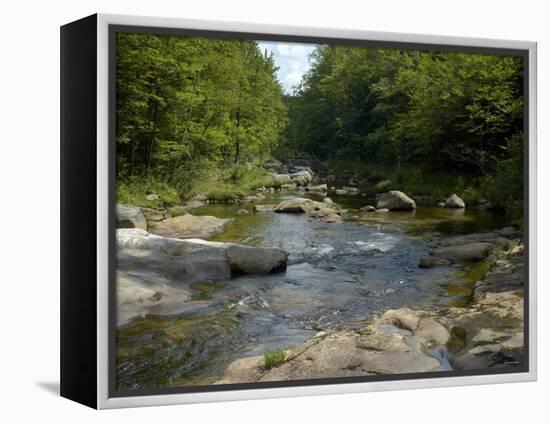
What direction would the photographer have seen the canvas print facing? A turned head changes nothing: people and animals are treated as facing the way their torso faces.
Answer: facing the viewer and to the right of the viewer
